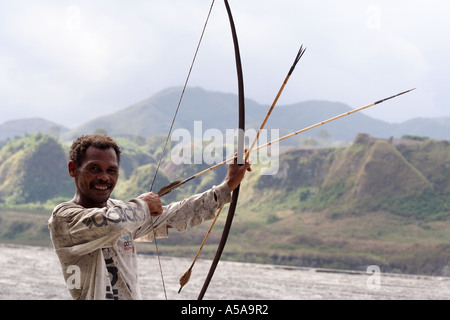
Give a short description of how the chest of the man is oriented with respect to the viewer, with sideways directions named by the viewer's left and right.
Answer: facing the viewer and to the right of the viewer

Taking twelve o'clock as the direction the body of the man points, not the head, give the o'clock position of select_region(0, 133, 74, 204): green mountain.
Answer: The green mountain is roughly at 7 o'clock from the man.

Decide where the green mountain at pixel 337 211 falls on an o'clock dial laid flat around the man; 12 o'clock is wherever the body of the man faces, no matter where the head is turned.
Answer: The green mountain is roughly at 8 o'clock from the man.
